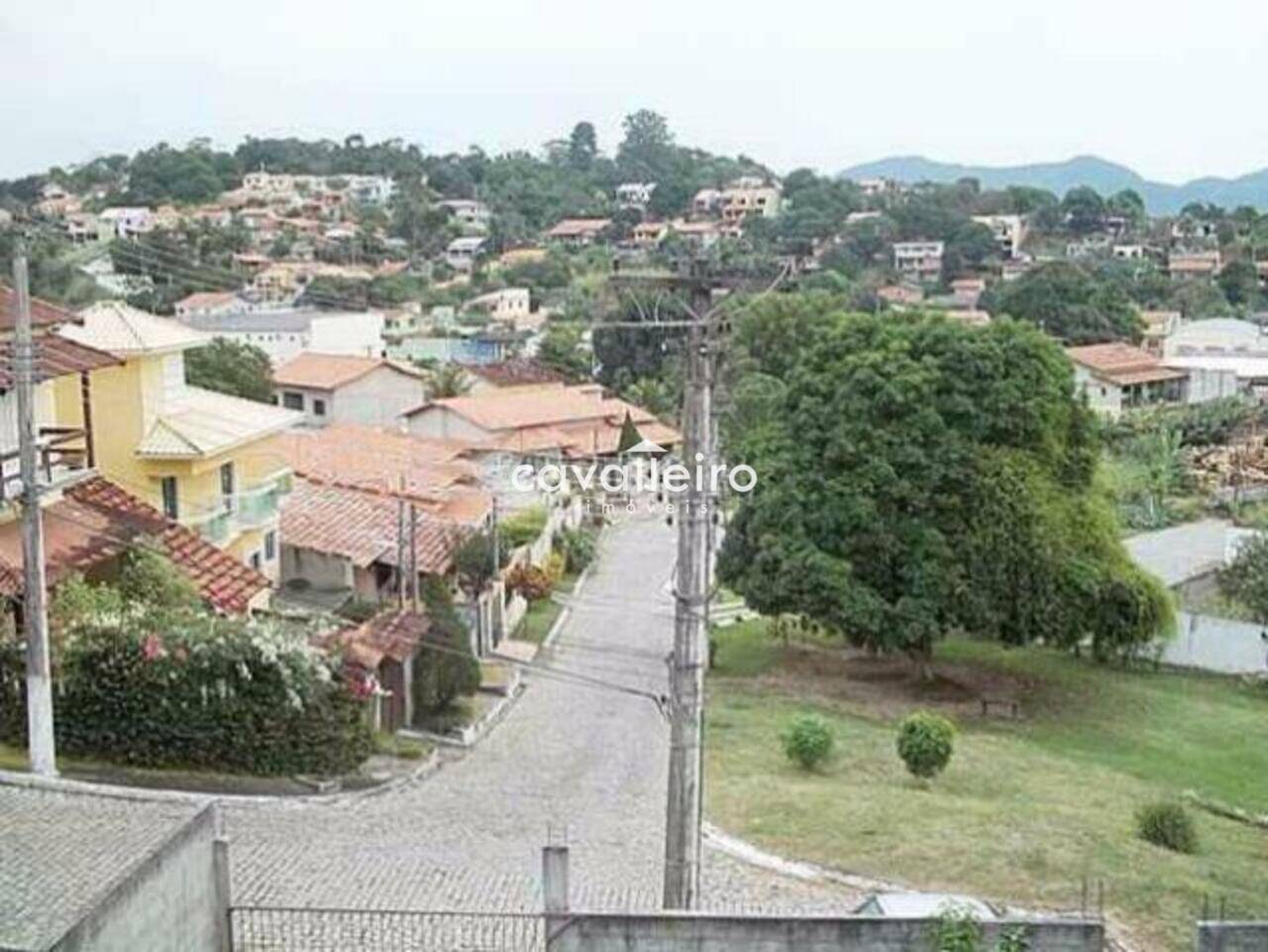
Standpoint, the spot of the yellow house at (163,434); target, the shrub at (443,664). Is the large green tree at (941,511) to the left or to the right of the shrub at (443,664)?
left

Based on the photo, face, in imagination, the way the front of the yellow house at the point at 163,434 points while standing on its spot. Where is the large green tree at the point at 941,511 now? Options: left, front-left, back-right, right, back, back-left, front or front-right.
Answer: front-left

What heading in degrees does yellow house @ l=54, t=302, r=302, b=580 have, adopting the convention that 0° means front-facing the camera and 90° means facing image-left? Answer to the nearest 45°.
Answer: approximately 315°

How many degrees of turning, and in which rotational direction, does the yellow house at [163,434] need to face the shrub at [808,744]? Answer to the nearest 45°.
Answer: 0° — it already faces it

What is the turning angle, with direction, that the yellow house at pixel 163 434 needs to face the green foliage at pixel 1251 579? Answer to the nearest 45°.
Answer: approximately 45° to its left

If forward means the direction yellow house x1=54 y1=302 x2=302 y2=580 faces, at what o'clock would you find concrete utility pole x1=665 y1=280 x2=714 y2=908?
The concrete utility pole is roughly at 1 o'clock from the yellow house.

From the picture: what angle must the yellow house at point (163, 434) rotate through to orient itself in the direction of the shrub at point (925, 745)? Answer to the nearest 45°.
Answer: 0° — it already faces it

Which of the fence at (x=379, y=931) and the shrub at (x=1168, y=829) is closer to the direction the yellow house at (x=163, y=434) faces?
the shrub
